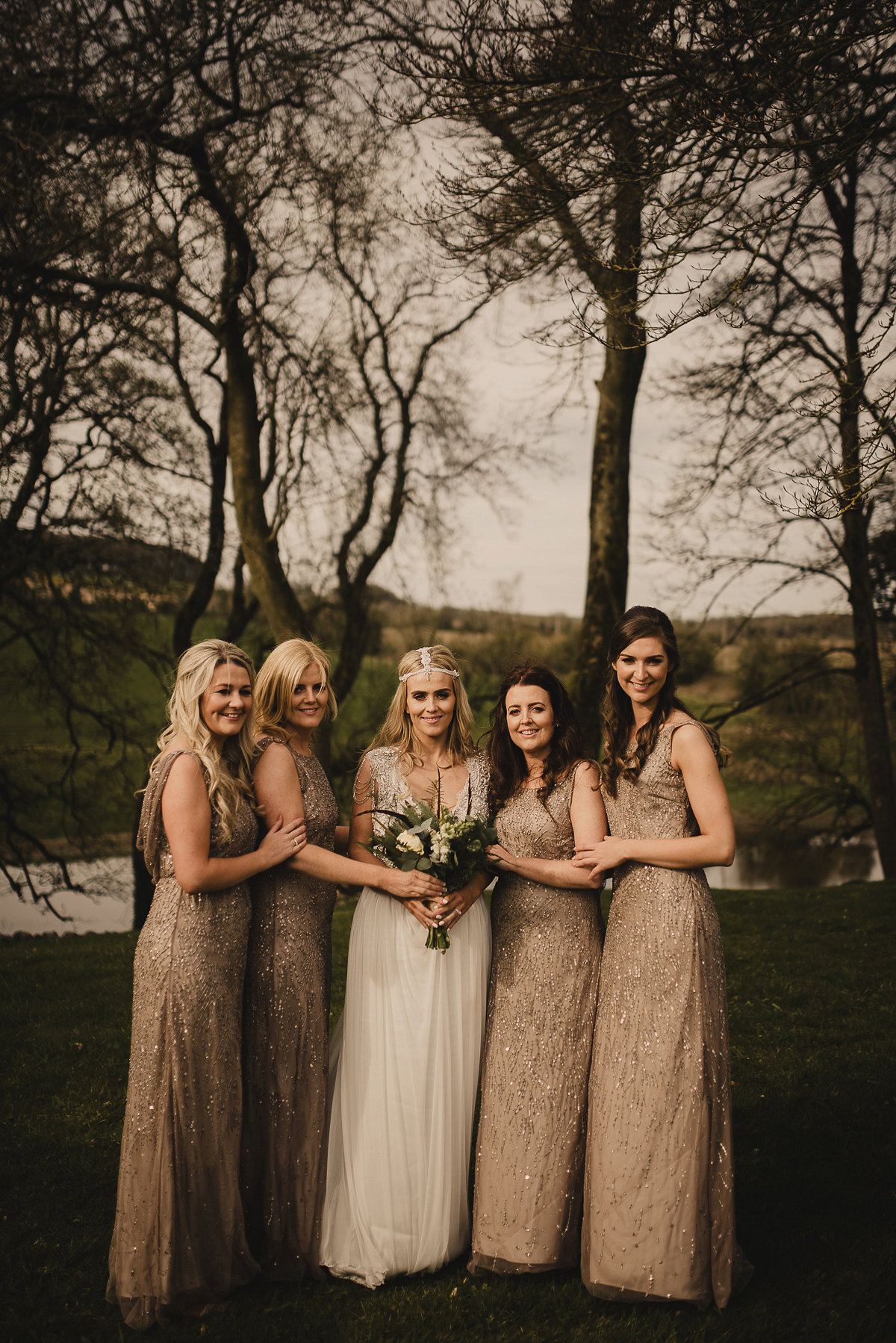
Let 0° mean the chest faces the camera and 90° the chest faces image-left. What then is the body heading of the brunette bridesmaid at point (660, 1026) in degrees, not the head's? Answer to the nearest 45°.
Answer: approximately 45°

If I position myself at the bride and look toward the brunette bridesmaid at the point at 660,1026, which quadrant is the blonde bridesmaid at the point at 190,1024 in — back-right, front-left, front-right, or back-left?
back-right

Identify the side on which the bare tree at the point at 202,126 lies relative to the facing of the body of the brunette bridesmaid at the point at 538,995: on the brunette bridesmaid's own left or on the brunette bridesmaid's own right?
on the brunette bridesmaid's own right

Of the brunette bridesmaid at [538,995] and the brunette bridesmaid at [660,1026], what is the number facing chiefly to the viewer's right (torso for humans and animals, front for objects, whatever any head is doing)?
0

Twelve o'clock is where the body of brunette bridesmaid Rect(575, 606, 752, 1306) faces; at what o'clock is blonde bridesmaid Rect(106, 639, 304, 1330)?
The blonde bridesmaid is roughly at 1 o'clock from the brunette bridesmaid.

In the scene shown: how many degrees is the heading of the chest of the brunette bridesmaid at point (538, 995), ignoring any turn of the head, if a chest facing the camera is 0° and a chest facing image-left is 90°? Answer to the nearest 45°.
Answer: approximately 45°

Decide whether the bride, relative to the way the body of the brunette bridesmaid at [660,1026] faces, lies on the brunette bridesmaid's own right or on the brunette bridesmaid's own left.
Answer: on the brunette bridesmaid's own right
